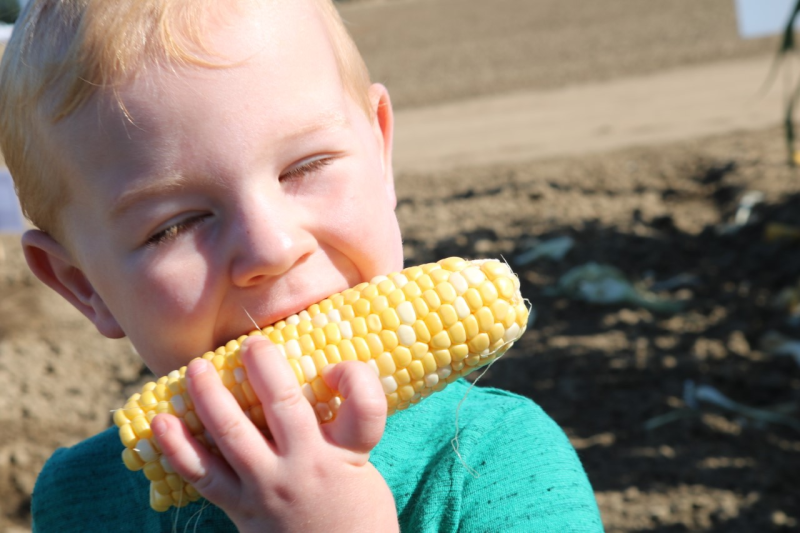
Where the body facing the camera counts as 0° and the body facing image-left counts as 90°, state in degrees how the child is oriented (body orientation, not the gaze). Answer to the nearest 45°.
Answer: approximately 0°
